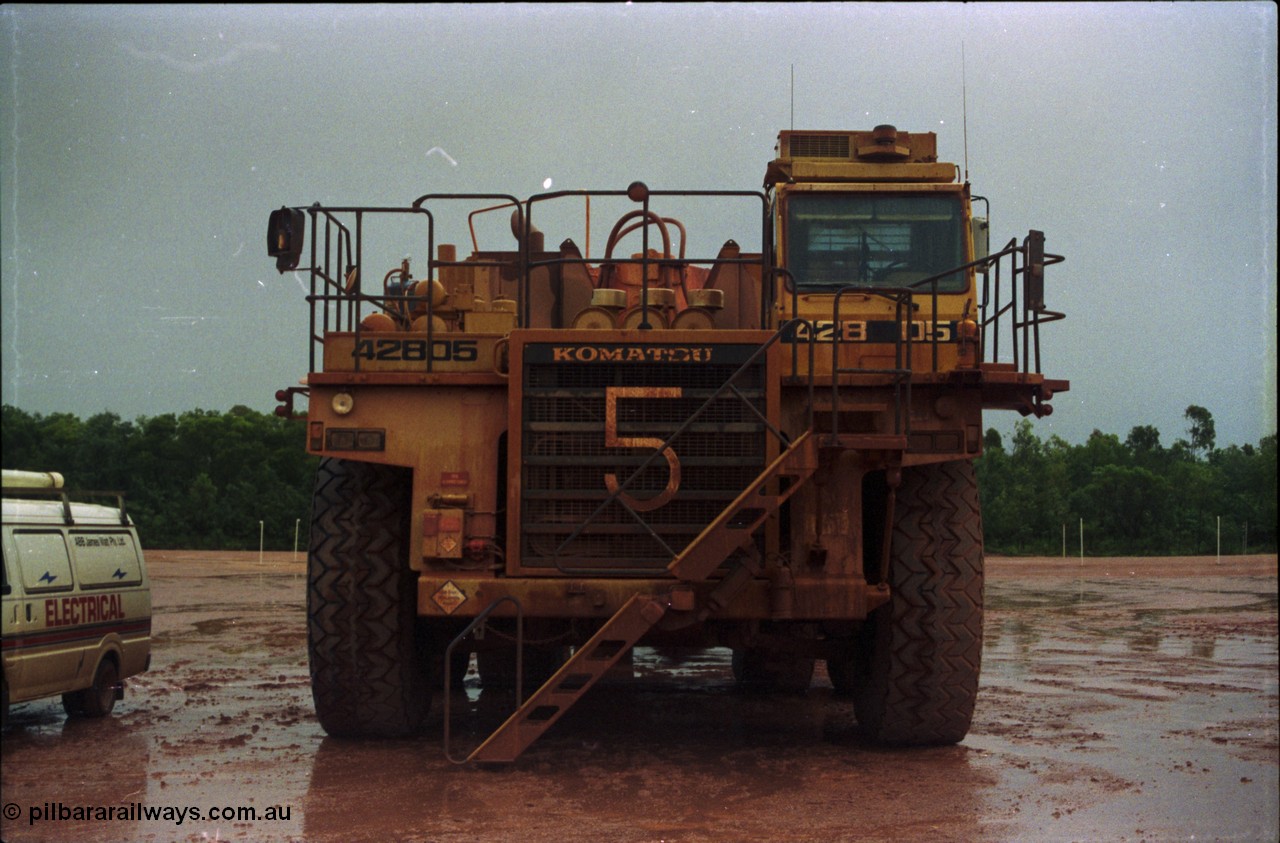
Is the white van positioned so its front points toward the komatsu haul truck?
no

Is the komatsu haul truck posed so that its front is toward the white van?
no

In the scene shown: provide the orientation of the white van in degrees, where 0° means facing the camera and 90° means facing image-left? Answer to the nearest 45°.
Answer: approximately 45°

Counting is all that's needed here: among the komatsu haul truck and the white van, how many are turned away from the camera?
0

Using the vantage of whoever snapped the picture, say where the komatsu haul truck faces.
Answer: facing the viewer
